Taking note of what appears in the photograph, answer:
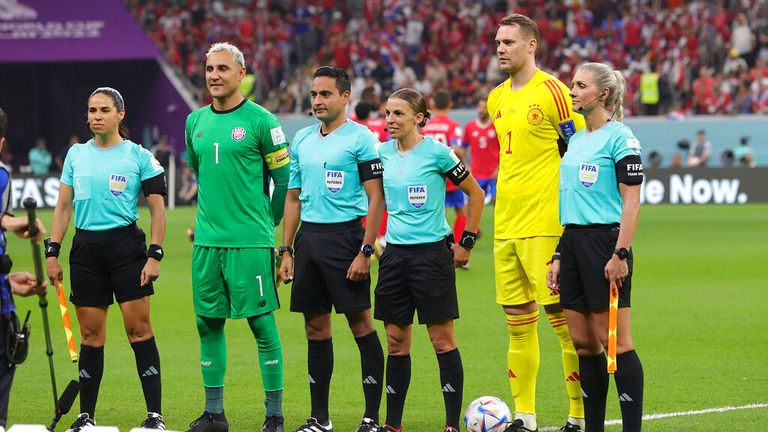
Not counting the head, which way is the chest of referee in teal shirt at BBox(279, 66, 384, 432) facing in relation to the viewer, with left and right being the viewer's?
facing the viewer and to the left of the viewer

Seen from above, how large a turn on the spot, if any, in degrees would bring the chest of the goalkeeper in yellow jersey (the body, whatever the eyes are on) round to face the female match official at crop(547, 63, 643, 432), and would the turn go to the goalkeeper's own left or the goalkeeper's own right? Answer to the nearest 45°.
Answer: approximately 90° to the goalkeeper's own left

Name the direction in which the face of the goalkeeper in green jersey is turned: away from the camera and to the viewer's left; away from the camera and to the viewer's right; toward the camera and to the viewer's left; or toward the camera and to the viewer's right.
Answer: toward the camera and to the viewer's left

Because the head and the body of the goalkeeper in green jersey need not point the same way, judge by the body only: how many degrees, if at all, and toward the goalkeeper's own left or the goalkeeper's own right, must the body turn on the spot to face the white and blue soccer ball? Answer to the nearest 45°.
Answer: approximately 135° to the goalkeeper's own left

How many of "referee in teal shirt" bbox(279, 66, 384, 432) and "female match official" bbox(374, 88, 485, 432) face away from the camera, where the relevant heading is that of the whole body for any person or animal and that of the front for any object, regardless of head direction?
0

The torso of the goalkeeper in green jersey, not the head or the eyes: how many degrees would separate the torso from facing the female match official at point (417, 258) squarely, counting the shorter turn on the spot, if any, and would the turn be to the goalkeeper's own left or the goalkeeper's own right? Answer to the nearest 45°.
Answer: approximately 135° to the goalkeeper's own left
